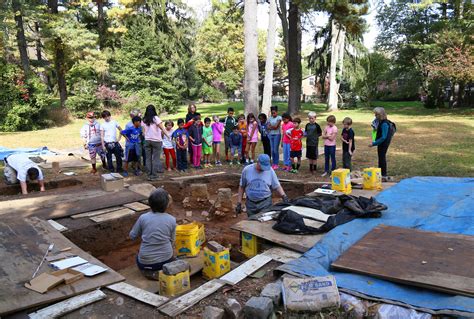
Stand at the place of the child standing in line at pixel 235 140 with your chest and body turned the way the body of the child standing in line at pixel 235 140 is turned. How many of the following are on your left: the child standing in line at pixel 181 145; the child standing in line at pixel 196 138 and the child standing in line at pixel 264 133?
1

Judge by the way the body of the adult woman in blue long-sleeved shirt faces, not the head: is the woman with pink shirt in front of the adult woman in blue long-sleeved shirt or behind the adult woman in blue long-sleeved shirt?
in front

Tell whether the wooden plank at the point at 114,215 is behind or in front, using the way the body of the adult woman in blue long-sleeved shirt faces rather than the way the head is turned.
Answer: in front

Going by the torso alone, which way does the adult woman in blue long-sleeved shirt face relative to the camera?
to the viewer's left

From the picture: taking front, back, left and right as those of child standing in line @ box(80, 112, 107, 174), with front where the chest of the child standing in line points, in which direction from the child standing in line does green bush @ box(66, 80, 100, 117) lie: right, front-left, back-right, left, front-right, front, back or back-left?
back

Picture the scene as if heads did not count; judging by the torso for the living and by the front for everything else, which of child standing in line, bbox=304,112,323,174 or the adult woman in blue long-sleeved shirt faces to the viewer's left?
the adult woman in blue long-sleeved shirt

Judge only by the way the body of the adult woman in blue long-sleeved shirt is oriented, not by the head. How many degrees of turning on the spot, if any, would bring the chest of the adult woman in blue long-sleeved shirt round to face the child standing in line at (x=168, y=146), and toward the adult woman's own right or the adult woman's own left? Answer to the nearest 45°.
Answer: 0° — they already face them

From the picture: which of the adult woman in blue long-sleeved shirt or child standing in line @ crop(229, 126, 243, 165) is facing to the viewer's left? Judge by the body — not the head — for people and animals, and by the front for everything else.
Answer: the adult woman in blue long-sleeved shirt

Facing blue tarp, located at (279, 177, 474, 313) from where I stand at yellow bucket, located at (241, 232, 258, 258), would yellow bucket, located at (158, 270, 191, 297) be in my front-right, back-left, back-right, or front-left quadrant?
back-right

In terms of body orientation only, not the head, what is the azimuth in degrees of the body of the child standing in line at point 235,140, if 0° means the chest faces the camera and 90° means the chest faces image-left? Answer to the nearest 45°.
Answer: approximately 0°

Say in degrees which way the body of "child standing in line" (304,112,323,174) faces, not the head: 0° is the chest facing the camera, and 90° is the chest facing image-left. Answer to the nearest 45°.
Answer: approximately 0°

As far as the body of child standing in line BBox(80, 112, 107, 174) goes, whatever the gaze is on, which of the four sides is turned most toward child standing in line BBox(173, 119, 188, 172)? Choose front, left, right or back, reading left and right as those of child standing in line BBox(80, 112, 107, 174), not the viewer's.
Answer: left
